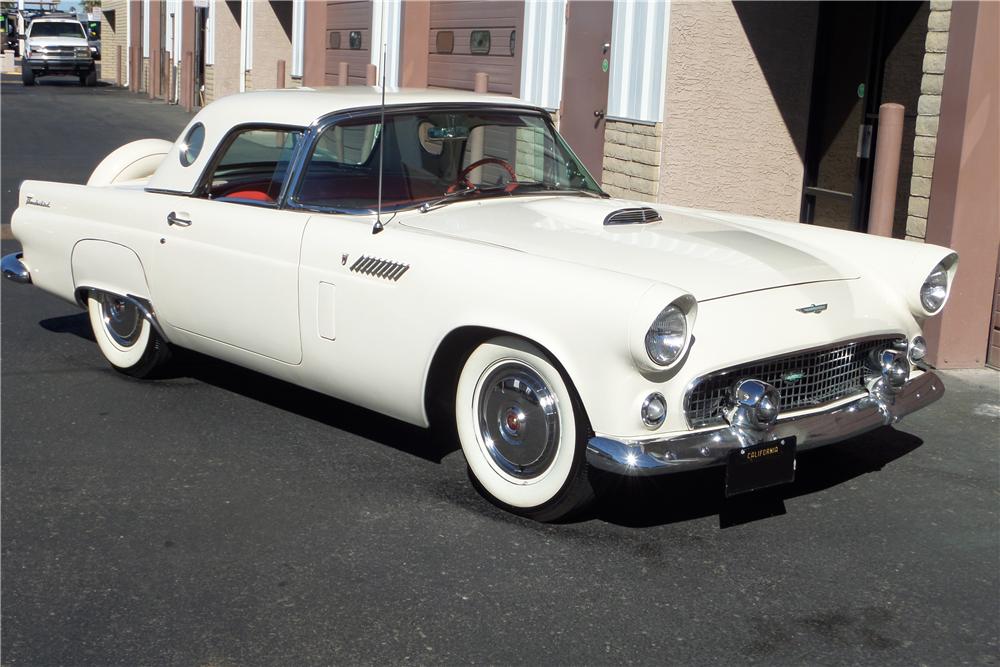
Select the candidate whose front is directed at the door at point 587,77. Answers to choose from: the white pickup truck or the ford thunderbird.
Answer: the white pickup truck

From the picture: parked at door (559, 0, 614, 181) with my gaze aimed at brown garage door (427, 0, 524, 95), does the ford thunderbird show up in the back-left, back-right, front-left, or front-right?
back-left

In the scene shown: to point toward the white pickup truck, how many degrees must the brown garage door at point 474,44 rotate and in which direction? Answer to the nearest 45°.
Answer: approximately 90° to its right

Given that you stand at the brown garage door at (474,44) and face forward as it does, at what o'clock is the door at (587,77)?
The door is roughly at 10 o'clock from the brown garage door.

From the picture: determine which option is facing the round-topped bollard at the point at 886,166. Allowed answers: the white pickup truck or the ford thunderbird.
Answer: the white pickup truck

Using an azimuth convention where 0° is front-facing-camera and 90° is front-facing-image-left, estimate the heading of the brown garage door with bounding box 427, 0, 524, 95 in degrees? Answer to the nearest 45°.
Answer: approximately 45°

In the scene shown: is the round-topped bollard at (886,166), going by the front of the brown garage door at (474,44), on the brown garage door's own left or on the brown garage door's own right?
on the brown garage door's own left

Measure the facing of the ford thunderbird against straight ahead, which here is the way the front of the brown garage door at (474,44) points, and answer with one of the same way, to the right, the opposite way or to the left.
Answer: to the left

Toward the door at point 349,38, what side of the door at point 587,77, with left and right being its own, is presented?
right

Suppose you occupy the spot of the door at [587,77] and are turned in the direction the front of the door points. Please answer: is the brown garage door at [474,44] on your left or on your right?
on your right

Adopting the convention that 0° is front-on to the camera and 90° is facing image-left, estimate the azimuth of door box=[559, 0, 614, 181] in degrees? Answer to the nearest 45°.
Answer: approximately 45°
